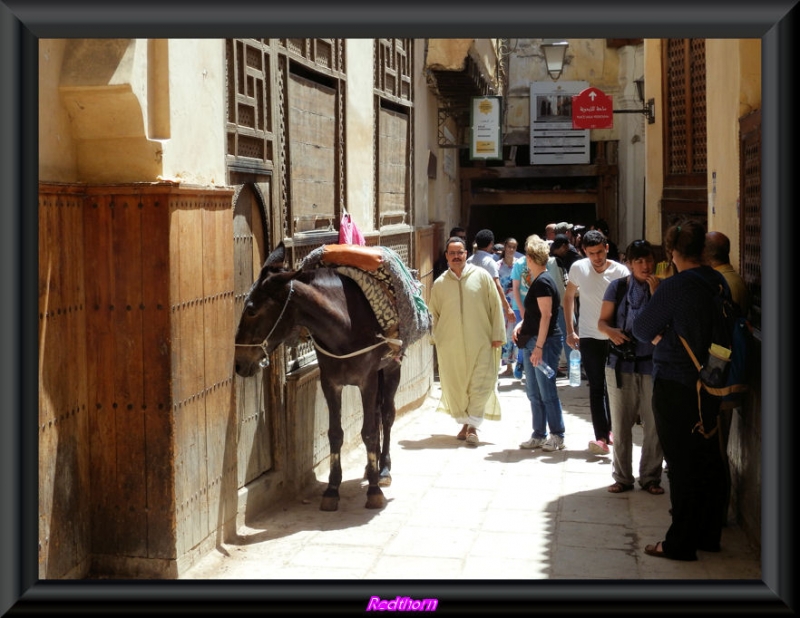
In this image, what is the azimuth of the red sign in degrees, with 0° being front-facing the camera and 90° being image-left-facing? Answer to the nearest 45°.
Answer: approximately 0°

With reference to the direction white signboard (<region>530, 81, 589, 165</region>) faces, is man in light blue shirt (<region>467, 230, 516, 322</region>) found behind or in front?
in front

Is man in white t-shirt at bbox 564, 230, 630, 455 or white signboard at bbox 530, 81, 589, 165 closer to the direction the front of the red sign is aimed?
the man in white t-shirt

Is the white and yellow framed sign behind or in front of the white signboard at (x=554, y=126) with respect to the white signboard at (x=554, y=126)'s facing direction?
in front

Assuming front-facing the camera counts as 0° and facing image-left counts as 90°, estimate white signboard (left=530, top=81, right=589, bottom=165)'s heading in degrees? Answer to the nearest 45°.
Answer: approximately 0°
